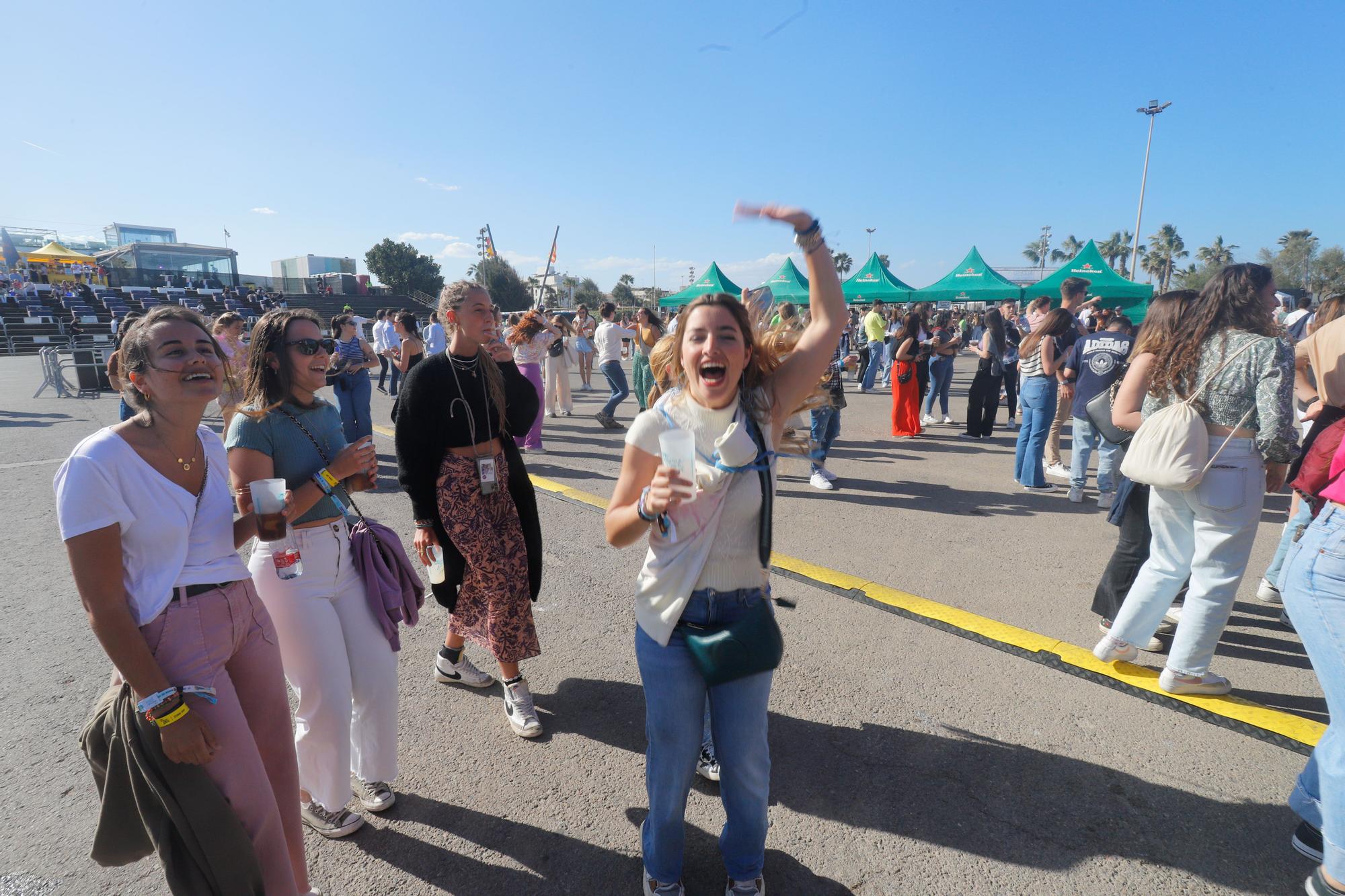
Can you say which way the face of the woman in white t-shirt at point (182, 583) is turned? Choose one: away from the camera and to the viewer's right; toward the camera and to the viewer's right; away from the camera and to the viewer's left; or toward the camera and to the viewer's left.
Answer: toward the camera and to the viewer's right

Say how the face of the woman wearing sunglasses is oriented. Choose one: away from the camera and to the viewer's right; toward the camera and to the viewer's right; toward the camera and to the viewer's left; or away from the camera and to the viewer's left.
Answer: toward the camera and to the viewer's right

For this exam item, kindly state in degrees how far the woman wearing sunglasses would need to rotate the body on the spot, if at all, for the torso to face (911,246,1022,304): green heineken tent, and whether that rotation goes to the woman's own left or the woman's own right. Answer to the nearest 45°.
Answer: approximately 90° to the woman's own left

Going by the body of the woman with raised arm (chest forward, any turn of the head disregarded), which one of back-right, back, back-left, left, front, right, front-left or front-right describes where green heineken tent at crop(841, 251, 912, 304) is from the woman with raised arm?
back

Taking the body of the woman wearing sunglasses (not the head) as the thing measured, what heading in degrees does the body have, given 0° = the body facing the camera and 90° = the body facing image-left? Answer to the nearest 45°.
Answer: approximately 315°

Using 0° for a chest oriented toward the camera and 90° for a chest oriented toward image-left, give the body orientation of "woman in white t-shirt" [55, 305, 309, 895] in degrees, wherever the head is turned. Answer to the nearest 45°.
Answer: approximately 315°

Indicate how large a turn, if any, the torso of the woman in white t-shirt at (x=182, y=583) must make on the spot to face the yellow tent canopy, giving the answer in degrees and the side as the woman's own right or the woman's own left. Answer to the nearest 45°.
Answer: approximately 135° to the woman's own left

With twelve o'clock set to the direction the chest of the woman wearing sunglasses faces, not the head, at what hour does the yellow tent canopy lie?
The yellow tent canopy is roughly at 7 o'clock from the woman wearing sunglasses.
